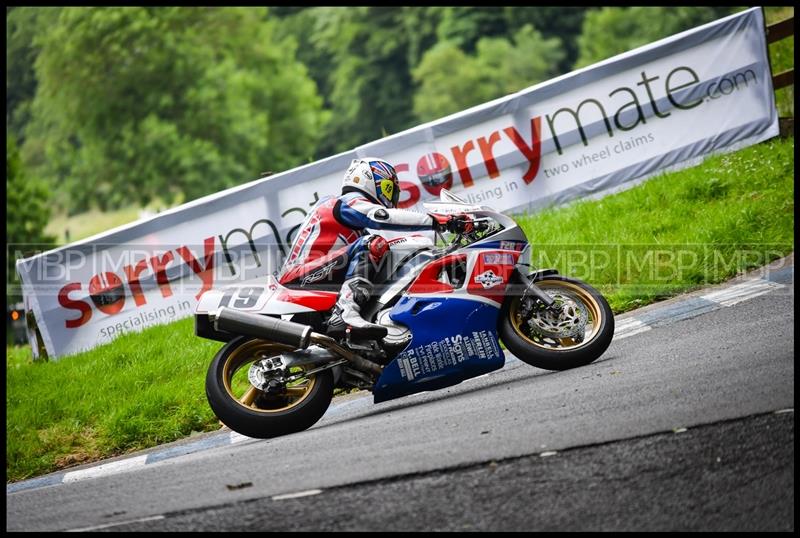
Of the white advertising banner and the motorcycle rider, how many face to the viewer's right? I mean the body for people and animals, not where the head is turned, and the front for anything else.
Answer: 1

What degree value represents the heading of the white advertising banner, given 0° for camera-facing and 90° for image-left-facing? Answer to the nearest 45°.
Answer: approximately 0°

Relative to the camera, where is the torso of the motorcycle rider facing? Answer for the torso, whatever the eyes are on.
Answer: to the viewer's right

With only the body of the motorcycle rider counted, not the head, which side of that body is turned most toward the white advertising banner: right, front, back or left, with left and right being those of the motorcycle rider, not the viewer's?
left

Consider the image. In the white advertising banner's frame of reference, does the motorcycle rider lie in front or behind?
in front

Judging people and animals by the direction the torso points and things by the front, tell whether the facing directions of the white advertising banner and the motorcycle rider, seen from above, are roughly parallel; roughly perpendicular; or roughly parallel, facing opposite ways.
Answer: roughly perpendicular

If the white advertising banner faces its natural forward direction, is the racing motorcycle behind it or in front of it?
in front
